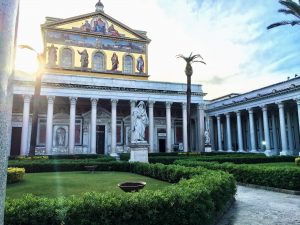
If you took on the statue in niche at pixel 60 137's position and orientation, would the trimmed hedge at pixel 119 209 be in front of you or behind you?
in front

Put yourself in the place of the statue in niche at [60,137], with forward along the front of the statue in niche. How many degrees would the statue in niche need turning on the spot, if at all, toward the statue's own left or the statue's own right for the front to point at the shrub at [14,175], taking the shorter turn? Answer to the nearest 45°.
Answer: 0° — it already faces it

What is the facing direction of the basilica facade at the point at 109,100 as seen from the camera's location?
facing the viewer

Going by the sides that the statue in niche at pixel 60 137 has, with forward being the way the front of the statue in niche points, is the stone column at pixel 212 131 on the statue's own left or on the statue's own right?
on the statue's own left

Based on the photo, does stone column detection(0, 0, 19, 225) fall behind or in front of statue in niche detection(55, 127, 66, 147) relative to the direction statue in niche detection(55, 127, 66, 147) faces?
in front

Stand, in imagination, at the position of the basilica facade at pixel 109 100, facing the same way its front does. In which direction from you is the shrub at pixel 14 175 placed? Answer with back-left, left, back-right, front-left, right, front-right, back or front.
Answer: front

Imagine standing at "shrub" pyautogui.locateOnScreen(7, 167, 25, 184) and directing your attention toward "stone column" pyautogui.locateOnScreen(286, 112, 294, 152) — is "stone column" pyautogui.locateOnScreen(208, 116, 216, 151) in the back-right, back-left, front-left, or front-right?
front-left

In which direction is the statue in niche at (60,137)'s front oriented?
toward the camera

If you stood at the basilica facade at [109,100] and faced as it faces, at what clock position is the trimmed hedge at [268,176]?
The trimmed hedge is roughly at 11 o'clock from the basilica facade.

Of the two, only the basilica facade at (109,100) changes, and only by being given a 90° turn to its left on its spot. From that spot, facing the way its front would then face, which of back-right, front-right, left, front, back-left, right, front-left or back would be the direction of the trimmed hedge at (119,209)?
right

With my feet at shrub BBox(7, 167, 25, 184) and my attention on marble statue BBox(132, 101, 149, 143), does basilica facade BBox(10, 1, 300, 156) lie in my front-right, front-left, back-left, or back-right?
front-left

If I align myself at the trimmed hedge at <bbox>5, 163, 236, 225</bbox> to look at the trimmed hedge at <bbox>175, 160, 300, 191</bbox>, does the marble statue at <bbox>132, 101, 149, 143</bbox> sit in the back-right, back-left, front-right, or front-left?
front-left

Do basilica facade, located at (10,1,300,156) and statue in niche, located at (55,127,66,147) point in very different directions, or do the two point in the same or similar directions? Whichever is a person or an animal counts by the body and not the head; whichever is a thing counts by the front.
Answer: same or similar directions

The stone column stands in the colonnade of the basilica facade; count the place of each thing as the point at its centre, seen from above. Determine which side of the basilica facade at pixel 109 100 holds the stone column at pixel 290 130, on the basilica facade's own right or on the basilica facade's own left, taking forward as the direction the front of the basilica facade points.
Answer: on the basilica facade's own left

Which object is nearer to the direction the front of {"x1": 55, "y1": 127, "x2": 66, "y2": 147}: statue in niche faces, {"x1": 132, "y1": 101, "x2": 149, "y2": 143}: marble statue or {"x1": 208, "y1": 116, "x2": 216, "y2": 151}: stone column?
the marble statue
